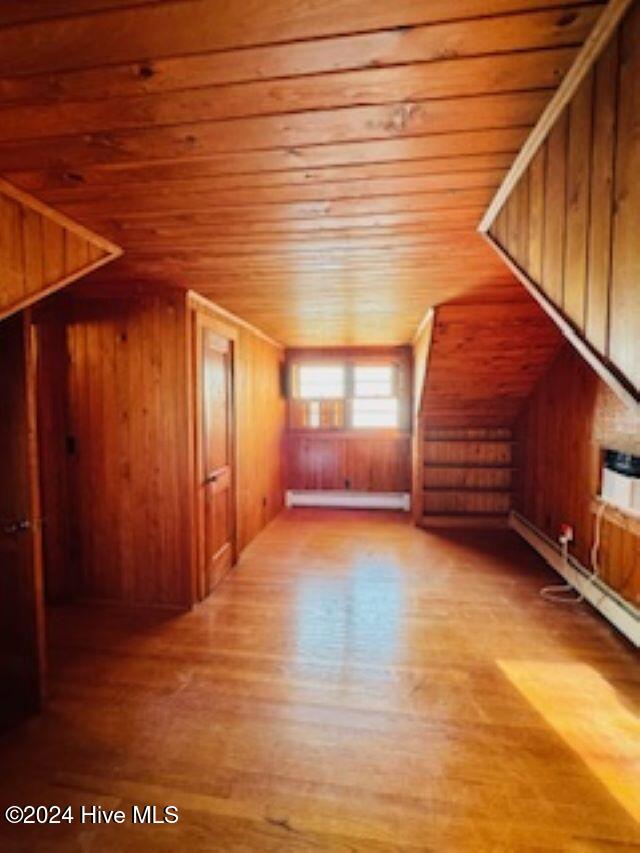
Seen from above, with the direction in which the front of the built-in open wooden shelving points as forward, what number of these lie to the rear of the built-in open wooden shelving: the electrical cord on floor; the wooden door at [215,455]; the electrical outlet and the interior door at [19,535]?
0

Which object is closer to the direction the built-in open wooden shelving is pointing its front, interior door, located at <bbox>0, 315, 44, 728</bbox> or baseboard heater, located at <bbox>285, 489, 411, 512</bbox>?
the interior door

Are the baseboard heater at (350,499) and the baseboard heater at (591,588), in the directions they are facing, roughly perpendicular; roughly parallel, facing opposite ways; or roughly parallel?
roughly perpendicular

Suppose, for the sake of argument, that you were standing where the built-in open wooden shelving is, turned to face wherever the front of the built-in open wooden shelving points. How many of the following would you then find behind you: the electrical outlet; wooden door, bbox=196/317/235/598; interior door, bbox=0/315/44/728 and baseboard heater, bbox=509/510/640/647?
0

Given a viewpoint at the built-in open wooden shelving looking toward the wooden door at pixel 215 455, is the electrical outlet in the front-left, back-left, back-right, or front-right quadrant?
front-left

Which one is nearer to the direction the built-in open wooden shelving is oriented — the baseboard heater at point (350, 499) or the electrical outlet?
the electrical outlet

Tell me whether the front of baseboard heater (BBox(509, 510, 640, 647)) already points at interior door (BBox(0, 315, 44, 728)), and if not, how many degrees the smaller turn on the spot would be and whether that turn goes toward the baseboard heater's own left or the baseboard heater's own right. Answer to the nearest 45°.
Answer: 0° — it already faces it

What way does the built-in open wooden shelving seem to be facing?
toward the camera

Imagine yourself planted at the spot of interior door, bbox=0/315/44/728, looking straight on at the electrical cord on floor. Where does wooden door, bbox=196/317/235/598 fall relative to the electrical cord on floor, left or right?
left

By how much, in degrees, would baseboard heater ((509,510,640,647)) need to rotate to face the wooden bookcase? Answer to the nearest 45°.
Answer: approximately 90° to its right

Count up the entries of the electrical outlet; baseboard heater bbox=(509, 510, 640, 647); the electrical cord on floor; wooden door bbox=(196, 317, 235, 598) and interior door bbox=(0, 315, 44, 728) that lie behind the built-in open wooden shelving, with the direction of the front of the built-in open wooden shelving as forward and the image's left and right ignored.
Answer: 0

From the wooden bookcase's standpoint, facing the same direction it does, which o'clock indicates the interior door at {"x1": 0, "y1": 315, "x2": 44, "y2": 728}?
The interior door is roughly at 1 o'clock from the wooden bookcase.

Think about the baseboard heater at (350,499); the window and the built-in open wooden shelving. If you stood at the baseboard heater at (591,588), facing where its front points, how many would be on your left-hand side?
0

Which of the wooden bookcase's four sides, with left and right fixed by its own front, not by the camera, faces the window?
right

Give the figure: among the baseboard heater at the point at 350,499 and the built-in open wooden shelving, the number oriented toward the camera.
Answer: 2

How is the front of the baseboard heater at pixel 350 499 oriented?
toward the camera

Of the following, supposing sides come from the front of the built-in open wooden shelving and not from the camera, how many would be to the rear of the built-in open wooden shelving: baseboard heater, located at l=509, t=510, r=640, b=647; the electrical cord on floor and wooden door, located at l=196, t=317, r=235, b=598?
0
